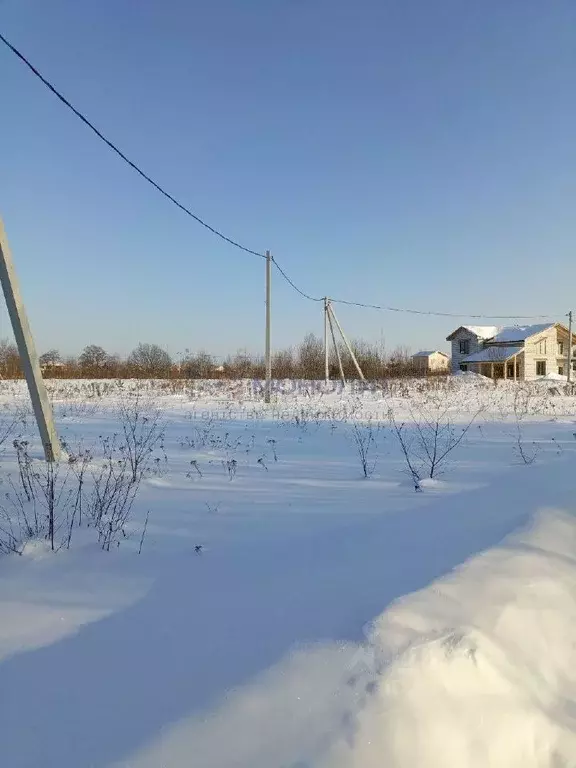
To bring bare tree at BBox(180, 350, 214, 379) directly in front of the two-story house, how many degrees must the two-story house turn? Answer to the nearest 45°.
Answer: approximately 45° to its right

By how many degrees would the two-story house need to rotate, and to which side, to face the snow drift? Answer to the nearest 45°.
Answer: approximately 45° to its left

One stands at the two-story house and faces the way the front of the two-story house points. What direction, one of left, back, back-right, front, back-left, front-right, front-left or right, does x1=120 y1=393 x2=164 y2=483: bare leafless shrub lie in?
front-left

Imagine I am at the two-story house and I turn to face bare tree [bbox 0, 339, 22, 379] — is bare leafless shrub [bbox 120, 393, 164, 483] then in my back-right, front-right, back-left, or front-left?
front-left

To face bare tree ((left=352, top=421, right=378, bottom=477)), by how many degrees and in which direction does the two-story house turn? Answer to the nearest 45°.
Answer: approximately 45° to its left

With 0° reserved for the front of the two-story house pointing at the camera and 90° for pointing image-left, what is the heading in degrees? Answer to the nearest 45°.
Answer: approximately 45°

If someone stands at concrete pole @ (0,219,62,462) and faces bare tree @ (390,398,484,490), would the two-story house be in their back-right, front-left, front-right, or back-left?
front-left

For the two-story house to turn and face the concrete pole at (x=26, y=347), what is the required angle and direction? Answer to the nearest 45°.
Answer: approximately 45° to its left
